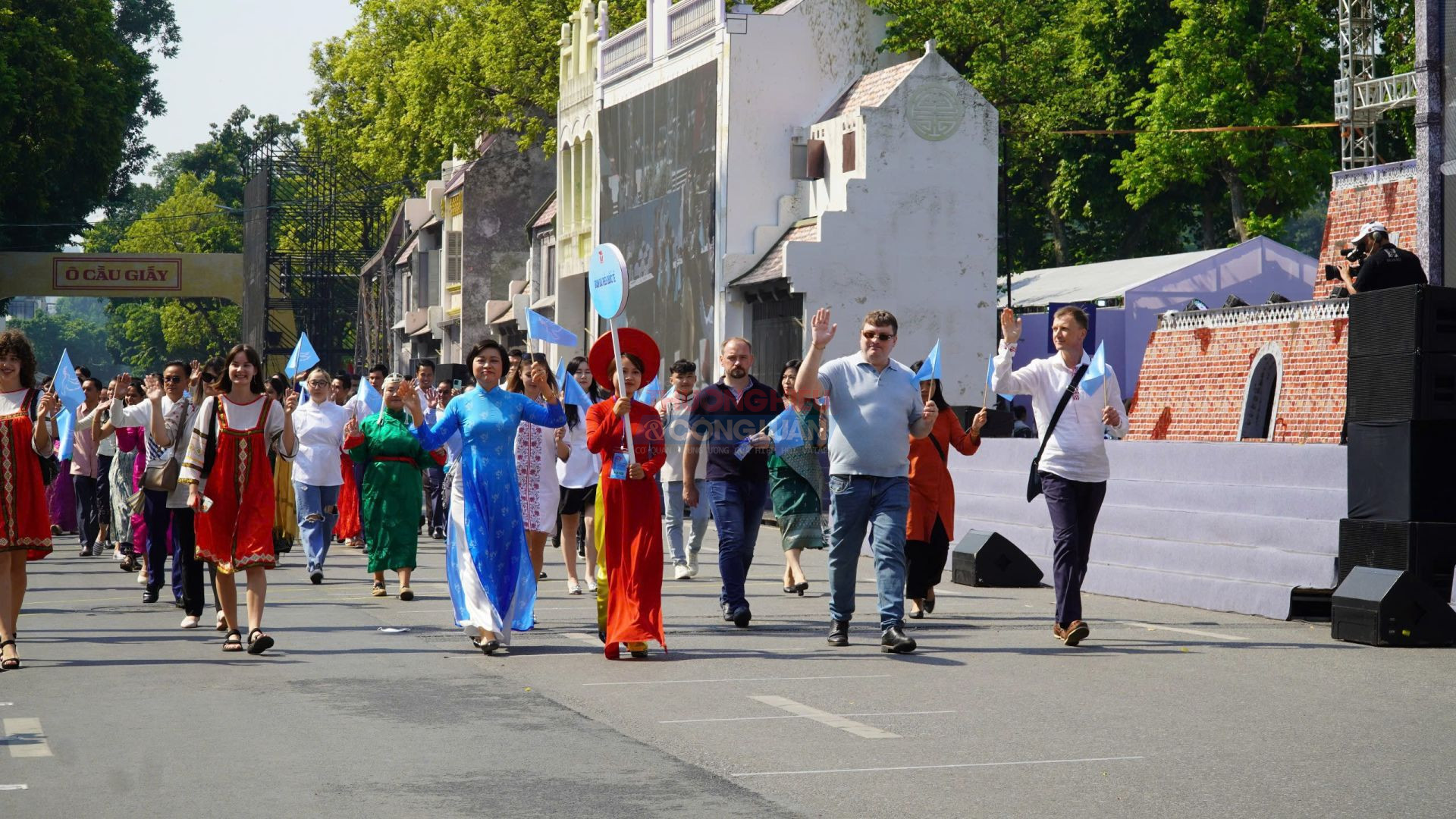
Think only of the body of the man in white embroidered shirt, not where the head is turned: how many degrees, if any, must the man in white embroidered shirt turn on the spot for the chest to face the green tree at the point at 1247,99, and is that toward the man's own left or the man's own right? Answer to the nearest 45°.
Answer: approximately 180°

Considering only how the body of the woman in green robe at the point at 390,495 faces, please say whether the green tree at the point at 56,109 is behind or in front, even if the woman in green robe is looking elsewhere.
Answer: behind

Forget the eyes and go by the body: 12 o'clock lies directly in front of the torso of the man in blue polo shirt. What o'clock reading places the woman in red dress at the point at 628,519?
The woman in red dress is roughly at 3 o'clock from the man in blue polo shirt.

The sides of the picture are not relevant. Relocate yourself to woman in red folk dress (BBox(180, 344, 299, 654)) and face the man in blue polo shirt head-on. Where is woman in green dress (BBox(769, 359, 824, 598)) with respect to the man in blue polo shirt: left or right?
left

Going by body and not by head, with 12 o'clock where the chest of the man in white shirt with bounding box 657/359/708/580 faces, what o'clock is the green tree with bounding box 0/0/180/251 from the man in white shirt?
The green tree is roughly at 5 o'clock from the man in white shirt.

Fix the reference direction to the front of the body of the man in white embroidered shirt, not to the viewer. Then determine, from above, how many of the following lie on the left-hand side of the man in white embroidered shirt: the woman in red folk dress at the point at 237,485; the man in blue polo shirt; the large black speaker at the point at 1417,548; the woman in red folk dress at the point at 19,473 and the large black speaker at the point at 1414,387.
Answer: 2

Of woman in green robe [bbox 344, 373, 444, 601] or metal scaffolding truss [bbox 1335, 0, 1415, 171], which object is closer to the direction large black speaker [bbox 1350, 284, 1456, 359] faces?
the woman in green robe

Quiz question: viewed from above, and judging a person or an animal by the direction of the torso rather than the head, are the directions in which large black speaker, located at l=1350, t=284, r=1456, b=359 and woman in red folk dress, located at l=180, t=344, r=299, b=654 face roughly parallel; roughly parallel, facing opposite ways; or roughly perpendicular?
roughly perpendicular

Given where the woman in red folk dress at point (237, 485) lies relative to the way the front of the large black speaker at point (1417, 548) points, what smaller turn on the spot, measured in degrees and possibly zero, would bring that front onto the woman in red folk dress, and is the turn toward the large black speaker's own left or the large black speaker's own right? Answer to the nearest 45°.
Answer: approximately 45° to the large black speaker's own right
